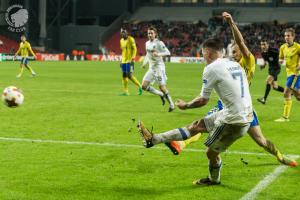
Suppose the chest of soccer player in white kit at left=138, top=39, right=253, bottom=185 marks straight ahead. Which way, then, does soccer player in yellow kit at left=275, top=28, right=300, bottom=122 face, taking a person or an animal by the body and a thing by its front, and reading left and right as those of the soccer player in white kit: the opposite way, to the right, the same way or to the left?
to the left

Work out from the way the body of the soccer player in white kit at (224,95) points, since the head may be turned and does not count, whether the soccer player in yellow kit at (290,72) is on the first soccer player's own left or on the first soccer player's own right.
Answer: on the first soccer player's own right

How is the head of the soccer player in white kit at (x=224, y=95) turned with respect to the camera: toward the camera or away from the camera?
away from the camera

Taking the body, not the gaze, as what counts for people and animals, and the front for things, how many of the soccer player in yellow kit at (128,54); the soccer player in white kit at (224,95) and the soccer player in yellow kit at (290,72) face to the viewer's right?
0

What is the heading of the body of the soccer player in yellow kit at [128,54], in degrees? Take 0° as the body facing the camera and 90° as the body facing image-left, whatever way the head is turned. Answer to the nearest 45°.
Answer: approximately 45°

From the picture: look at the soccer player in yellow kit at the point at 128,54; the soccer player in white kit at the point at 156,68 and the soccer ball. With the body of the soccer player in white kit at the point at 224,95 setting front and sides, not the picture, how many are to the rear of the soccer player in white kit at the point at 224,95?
0

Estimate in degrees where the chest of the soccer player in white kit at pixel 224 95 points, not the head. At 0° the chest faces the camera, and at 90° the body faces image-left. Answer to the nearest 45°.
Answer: approximately 135°

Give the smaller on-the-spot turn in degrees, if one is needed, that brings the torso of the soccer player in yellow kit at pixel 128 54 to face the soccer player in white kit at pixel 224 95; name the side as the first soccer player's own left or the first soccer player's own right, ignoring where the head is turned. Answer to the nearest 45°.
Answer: approximately 45° to the first soccer player's own left

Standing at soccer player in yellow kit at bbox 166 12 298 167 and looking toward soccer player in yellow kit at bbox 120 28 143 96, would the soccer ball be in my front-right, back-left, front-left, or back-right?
front-left

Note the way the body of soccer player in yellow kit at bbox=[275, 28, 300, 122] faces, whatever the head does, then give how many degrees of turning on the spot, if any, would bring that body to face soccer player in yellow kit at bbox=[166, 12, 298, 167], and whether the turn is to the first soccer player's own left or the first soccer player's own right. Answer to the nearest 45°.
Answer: approximately 45° to the first soccer player's own left

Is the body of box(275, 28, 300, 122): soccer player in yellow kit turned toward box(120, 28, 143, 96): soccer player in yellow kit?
no

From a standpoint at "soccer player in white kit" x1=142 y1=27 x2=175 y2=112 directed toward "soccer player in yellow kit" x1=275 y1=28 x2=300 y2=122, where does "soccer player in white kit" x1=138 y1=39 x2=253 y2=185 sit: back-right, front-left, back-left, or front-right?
front-right

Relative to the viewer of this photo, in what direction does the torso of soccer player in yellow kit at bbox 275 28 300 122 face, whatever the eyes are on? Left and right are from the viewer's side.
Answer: facing the viewer and to the left of the viewer

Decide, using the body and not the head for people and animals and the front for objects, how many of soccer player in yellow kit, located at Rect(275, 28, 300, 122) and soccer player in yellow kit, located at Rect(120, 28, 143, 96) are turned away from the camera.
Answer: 0

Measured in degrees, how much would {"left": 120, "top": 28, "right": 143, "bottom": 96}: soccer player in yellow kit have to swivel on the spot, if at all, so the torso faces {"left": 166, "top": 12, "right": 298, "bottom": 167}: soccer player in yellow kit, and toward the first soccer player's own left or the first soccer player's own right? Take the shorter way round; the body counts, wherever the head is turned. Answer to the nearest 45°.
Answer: approximately 45° to the first soccer player's own left
